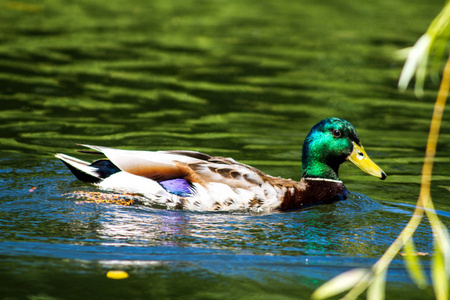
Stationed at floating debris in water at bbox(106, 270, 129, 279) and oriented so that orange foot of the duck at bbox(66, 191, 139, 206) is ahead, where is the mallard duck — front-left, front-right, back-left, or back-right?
front-right

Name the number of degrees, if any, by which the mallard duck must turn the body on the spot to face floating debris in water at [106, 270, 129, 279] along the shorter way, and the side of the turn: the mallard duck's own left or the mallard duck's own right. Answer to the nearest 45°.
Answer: approximately 90° to the mallard duck's own right

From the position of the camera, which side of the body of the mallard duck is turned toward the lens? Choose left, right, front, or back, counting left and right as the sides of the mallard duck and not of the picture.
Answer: right

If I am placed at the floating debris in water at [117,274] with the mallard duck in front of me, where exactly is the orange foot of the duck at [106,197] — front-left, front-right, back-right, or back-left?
front-left
